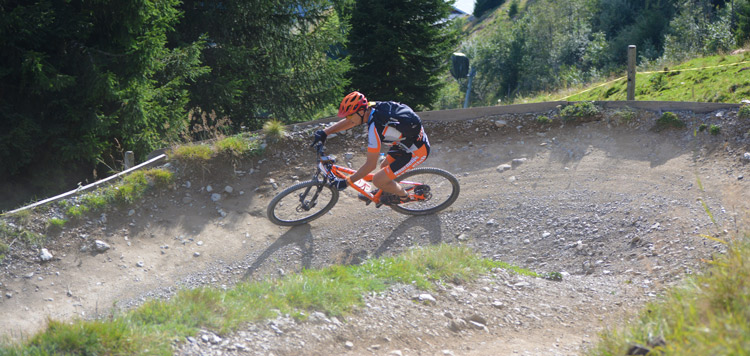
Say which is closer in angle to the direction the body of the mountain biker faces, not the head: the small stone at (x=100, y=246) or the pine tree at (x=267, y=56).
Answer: the small stone

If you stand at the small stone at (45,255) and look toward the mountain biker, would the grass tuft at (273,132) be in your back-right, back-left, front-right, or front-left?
front-left

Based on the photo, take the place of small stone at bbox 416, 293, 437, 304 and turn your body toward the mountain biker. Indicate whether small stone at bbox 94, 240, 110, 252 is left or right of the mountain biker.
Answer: left

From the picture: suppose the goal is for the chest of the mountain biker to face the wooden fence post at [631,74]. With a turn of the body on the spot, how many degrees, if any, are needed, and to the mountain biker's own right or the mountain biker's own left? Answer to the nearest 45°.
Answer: approximately 135° to the mountain biker's own right

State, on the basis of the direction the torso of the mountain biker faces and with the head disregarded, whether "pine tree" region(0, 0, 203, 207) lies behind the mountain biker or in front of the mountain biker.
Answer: in front

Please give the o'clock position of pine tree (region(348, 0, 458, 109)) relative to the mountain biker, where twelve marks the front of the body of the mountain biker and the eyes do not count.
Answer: The pine tree is roughly at 3 o'clock from the mountain biker.

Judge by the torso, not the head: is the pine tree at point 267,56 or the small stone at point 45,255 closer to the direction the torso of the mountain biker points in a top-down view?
the small stone

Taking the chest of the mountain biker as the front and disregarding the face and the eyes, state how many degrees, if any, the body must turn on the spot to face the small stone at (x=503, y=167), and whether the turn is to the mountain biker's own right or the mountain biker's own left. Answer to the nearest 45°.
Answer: approximately 135° to the mountain biker's own right

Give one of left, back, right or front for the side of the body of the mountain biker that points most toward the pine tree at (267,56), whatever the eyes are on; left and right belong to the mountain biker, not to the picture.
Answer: right

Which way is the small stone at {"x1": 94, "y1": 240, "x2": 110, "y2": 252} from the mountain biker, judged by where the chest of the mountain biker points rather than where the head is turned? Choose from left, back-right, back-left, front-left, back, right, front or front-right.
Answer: front

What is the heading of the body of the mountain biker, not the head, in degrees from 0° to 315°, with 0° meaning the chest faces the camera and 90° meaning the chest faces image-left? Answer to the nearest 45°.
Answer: approximately 90°

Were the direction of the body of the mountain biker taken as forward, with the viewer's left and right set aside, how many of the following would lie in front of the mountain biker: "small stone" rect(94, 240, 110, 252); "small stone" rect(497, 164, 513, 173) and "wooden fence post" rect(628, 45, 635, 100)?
1

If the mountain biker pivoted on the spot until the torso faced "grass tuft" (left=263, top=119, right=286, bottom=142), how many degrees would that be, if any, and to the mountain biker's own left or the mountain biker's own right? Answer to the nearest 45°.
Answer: approximately 45° to the mountain biker's own right

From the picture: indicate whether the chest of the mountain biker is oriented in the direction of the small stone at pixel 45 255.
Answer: yes

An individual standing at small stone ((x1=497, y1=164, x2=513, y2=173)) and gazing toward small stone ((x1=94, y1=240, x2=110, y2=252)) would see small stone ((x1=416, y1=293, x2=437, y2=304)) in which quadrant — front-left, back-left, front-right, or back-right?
front-left
